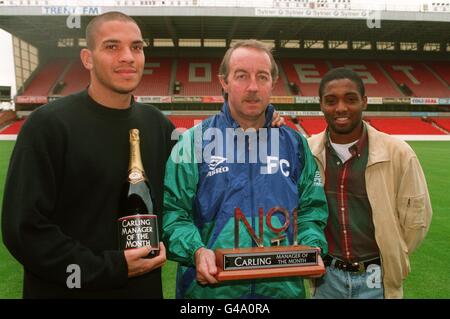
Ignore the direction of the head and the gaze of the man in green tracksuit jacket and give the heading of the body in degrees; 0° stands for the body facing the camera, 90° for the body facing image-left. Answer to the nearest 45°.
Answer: approximately 0°

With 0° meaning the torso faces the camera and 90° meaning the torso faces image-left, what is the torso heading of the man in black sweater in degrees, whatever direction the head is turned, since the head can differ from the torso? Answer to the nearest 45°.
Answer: approximately 315°

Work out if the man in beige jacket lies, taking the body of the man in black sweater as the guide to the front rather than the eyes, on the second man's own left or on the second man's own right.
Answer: on the second man's own left

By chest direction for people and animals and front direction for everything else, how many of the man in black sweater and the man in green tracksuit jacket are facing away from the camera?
0

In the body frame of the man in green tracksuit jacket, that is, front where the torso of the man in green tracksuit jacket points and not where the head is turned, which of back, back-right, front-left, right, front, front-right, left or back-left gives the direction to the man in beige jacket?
back-left
